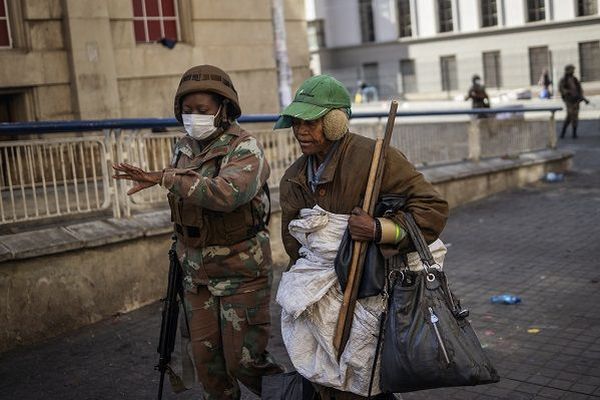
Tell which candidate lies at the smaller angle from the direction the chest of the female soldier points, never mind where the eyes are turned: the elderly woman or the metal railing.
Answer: the elderly woman

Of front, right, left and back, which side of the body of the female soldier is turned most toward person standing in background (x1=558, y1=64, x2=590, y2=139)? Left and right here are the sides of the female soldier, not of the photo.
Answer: back

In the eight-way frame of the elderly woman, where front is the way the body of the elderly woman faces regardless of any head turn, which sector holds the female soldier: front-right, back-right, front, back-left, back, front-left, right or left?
right

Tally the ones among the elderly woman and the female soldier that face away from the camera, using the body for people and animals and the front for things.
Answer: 0

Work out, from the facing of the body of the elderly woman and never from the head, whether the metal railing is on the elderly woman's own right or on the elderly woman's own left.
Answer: on the elderly woman's own right

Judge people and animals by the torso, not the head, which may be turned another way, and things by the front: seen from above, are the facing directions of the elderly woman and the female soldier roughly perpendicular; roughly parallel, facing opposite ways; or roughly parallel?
roughly parallel

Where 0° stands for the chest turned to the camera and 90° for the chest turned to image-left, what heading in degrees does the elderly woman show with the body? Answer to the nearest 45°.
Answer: approximately 45°

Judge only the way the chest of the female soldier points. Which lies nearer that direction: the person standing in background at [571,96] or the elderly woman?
the elderly woman

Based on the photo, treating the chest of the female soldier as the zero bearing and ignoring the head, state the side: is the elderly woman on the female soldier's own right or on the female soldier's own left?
on the female soldier's own left

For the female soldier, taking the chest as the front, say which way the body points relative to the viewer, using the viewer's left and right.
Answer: facing the viewer and to the left of the viewer
